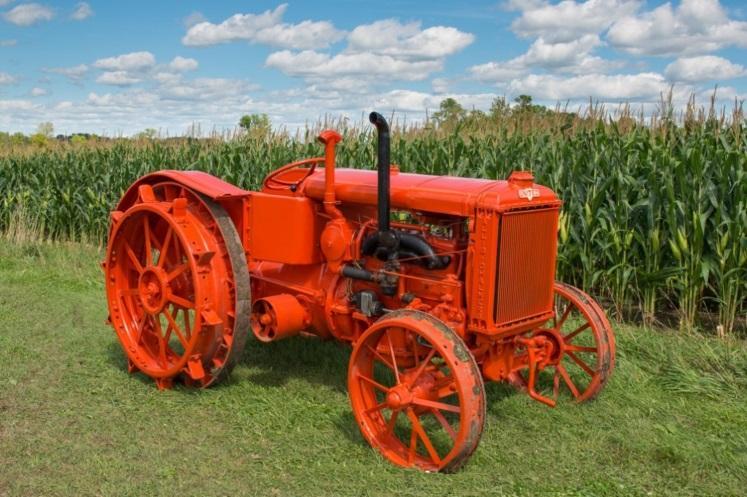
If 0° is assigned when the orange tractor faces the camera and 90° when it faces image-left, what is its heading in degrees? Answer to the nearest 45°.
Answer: approximately 315°

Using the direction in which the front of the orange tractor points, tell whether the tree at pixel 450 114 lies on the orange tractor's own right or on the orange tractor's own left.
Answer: on the orange tractor's own left

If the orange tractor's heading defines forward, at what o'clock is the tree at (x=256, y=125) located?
The tree is roughly at 7 o'clock from the orange tractor.
